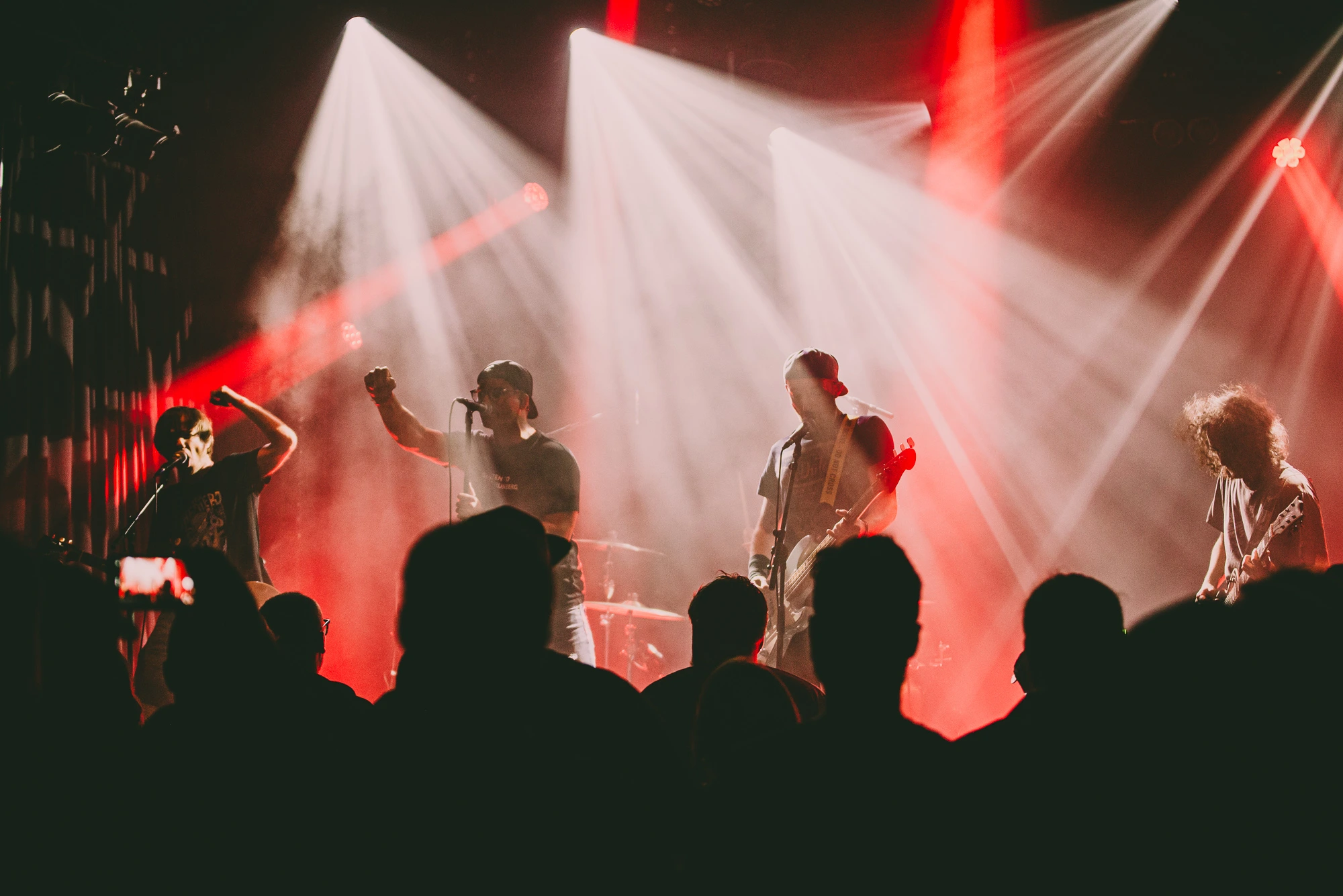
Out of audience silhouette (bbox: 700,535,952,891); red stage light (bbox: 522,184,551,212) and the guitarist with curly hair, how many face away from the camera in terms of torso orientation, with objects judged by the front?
1

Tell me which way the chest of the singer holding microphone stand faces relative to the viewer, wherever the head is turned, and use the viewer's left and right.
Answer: facing the viewer and to the left of the viewer

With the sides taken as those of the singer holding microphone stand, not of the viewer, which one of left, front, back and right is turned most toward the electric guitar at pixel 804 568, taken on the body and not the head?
left

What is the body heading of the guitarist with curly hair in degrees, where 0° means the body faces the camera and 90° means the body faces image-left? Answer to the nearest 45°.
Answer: approximately 45°

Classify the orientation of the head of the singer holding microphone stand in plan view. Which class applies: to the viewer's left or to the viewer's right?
to the viewer's left

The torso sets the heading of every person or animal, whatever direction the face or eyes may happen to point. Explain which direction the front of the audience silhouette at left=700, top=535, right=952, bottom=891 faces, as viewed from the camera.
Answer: facing away from the viewer

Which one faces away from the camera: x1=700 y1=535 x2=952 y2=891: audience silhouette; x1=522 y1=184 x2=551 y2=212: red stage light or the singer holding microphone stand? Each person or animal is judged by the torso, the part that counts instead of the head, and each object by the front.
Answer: the audience silhouette

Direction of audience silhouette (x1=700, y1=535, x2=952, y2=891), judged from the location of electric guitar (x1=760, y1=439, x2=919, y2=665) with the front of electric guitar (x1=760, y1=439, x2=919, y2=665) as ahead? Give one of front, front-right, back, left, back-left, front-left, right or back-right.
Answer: front-left

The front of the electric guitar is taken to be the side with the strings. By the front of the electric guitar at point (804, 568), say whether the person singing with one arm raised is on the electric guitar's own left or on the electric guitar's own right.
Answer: on the electric guitar's own right

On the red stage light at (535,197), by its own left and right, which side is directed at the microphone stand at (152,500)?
front

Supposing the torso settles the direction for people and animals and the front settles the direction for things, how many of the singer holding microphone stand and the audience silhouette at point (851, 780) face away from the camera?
1
